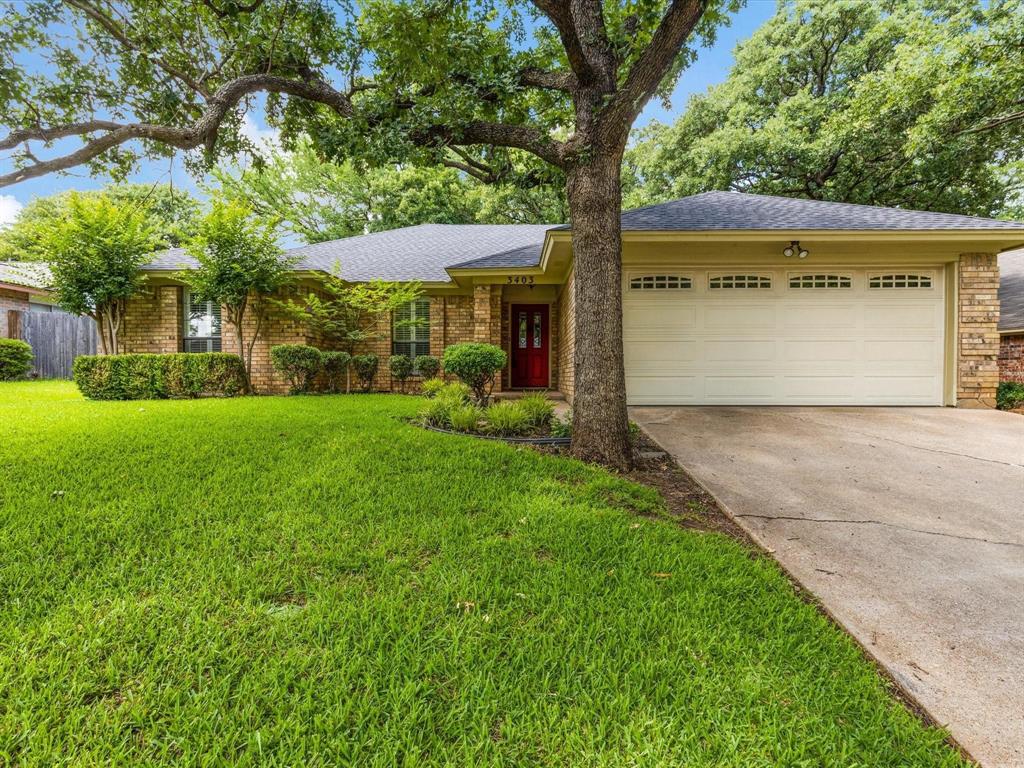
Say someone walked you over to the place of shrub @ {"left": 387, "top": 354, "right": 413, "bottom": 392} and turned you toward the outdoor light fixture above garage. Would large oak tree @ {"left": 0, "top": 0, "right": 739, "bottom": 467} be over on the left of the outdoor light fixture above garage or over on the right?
right

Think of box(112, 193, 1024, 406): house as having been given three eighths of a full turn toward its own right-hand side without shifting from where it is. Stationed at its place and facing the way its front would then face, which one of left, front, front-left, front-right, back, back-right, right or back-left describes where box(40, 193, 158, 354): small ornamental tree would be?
front-left

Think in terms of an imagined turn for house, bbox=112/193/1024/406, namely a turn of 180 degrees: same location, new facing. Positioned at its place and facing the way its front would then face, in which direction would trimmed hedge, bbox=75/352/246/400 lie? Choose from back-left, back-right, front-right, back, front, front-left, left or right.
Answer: left

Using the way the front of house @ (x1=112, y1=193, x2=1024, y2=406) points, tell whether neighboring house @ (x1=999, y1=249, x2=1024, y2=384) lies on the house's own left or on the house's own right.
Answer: on the house's own left

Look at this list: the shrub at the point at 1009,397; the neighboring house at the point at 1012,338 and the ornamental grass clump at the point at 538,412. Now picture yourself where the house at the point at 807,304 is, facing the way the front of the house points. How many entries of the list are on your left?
2

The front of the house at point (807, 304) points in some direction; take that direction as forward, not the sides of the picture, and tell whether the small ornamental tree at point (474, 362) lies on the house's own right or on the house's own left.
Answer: on the house's own right

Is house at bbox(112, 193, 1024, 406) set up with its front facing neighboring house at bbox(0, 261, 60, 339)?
no

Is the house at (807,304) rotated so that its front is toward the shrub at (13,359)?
no

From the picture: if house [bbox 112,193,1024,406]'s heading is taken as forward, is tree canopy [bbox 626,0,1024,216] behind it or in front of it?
behind

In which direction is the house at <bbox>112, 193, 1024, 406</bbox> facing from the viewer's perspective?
toward the camera

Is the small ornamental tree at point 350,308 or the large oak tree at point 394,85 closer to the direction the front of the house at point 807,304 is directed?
the large oak tree

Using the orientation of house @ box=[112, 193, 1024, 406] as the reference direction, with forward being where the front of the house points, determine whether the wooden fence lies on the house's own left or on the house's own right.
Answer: on the house's own right

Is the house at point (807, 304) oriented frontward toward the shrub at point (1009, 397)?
no
